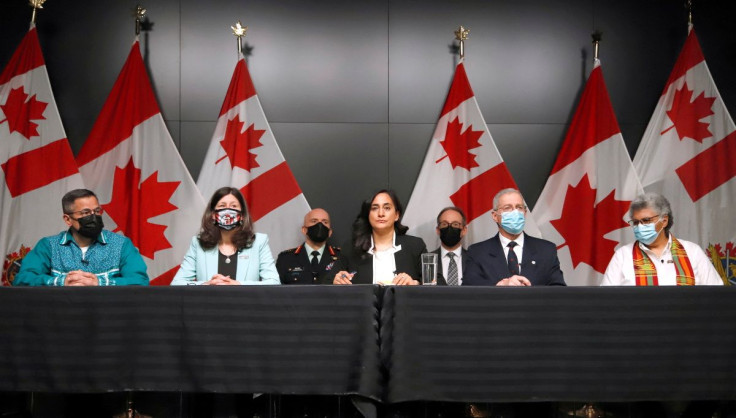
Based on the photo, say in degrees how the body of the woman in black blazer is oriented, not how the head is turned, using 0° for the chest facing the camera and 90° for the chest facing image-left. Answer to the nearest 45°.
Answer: approximately 0°

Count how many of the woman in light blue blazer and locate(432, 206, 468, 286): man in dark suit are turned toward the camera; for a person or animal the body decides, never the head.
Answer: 2

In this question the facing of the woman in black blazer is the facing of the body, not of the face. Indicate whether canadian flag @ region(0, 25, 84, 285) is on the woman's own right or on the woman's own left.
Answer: on the woman's own right

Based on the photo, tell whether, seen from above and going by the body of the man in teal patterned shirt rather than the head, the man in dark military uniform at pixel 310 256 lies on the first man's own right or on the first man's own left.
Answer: on the first man's own left

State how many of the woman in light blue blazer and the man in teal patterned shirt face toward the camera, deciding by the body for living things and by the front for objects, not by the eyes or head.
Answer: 2

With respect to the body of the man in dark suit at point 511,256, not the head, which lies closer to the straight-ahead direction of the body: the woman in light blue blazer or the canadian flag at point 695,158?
the woman in light blue blazer

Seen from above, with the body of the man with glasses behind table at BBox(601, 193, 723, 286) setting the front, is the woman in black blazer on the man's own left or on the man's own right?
on the man's own right

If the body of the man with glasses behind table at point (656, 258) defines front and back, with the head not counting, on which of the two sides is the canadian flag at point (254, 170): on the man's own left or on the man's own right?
on the man's own right

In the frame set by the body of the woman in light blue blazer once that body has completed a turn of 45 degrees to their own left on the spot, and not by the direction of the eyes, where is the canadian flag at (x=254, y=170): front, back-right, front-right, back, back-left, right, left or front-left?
back-left
